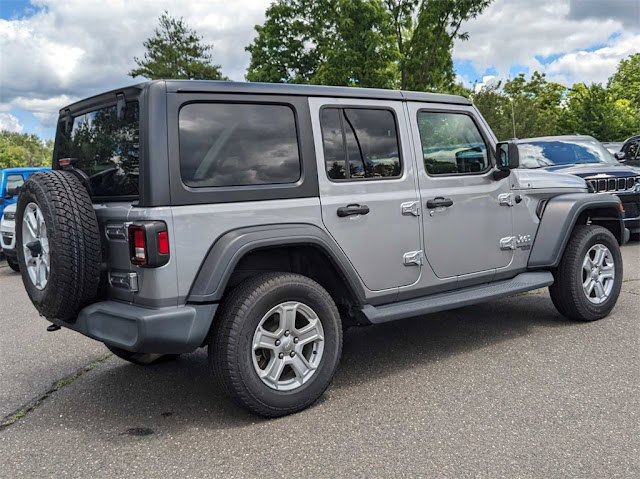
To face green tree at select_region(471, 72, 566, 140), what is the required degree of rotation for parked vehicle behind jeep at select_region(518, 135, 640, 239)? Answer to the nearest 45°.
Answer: approximately 135° to its left

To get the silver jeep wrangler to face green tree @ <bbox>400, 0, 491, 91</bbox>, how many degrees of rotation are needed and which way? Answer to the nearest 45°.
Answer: approximately 45° to its left

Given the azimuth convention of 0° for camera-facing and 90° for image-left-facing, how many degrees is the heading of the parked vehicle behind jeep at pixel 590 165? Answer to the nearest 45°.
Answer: approximately 315°

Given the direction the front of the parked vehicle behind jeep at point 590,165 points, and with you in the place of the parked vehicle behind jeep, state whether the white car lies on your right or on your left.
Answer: on your right

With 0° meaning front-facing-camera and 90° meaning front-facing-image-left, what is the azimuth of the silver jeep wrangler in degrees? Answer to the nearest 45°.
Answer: approximately 225°

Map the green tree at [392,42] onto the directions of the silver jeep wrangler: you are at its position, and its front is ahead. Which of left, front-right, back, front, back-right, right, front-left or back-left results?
front-left

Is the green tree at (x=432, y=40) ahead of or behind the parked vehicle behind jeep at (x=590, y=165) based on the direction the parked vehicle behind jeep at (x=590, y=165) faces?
behind
